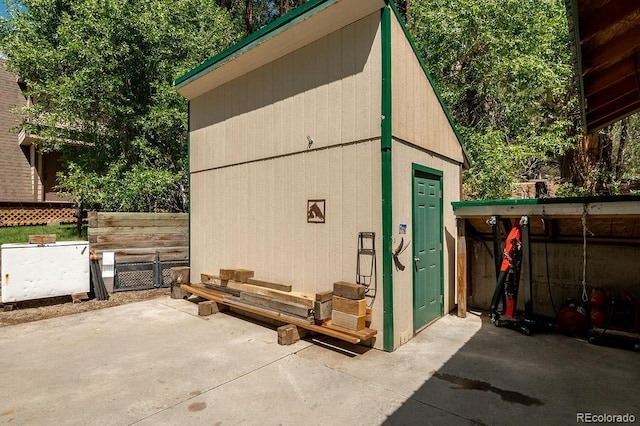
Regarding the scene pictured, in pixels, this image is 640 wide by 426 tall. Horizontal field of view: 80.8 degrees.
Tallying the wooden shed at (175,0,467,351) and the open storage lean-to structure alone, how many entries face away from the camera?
0

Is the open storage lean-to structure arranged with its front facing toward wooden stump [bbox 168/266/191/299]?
no

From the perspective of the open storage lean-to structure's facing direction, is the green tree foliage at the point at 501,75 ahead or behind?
behind

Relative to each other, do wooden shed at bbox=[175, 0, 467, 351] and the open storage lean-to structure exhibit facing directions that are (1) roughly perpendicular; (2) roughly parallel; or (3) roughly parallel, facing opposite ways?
roughly perpendicular

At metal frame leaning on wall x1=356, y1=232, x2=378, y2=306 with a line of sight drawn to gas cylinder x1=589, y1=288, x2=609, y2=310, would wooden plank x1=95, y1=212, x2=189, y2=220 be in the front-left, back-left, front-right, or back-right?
back-left

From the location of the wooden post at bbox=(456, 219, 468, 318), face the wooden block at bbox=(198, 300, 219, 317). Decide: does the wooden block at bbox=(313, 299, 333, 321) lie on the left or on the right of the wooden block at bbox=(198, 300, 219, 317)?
left

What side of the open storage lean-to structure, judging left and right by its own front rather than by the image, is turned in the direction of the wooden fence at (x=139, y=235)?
right

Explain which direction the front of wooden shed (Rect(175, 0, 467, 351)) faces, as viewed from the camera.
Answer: facing the viewer and to the right of the viewer

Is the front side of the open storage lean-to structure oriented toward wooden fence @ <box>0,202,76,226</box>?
no

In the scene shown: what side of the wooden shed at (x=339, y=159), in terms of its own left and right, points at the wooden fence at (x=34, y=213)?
back

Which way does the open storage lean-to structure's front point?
toward the camera

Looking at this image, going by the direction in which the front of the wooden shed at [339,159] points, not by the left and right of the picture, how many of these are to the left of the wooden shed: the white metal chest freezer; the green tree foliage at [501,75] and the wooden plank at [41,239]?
1

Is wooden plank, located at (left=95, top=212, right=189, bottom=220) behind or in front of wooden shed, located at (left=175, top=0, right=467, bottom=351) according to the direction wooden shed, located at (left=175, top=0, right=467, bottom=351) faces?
behind

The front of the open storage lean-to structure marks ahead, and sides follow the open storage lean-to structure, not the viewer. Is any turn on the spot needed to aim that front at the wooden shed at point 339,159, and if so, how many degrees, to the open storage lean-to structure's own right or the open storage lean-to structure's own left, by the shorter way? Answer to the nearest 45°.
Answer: approximately 45° to the open storage lean-to structure's own right

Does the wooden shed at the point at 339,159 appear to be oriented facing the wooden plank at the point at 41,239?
no

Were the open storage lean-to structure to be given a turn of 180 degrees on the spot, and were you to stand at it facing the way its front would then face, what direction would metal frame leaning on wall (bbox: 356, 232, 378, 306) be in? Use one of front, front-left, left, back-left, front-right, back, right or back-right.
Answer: back-left

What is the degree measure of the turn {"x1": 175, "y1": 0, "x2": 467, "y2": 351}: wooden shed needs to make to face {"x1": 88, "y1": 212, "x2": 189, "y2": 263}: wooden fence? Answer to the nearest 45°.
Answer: approximately 180°

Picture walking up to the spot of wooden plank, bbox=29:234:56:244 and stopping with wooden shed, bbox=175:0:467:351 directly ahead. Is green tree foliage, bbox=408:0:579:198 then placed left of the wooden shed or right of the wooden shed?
left
